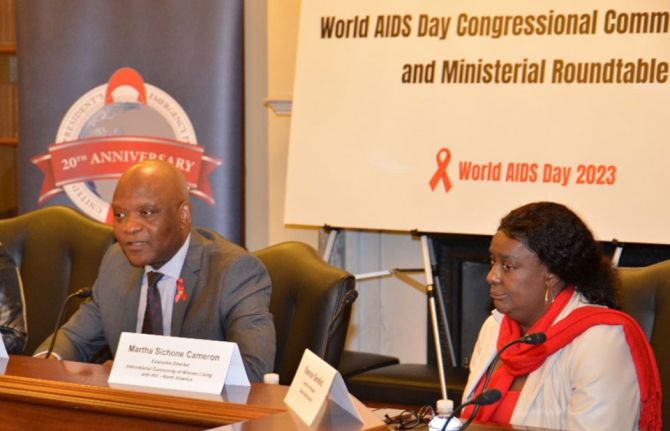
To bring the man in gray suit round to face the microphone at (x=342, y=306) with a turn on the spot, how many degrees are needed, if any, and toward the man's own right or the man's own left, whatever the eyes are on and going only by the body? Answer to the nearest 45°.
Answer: approximately 135° to the man's own left

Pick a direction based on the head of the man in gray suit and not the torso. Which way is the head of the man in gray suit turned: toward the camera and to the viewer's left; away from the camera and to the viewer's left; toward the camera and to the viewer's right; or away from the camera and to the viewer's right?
toward the camera and to the viewer's left

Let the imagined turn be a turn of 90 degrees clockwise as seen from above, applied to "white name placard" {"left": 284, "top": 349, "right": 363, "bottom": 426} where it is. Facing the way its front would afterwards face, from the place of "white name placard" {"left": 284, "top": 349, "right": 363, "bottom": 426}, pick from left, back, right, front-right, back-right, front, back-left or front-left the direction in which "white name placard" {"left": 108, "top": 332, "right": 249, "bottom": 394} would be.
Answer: front

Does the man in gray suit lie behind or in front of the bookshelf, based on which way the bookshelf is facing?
in front

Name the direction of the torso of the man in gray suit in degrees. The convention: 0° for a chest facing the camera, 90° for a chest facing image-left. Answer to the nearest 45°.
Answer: approximately 45°
